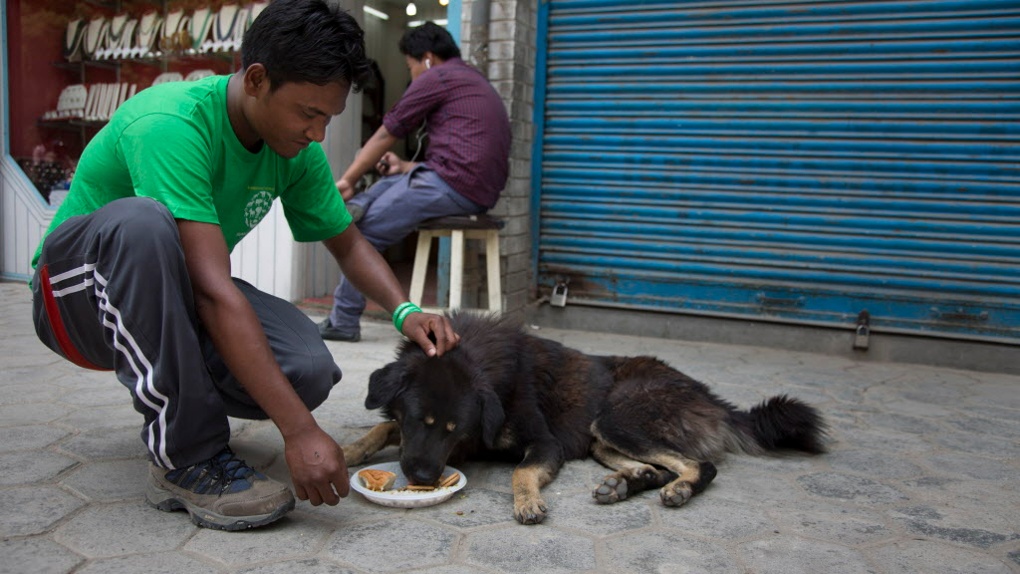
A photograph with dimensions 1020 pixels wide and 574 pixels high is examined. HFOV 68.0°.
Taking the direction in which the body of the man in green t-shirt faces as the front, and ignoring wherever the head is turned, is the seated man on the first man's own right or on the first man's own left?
on the first man's own left

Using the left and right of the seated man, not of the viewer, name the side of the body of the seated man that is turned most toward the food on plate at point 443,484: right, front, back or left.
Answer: left

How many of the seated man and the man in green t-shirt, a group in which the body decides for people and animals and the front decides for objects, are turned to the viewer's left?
1

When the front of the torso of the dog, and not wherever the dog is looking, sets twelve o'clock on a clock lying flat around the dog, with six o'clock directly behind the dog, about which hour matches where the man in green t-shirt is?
The man in green t-shirt is roughly at 12 o'clock from the dog.

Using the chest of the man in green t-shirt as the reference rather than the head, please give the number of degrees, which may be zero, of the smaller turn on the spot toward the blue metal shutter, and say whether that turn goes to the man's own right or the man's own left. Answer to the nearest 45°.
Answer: approximately 90° to the man's own left

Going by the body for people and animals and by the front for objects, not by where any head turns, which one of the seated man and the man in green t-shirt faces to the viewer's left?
the seated man

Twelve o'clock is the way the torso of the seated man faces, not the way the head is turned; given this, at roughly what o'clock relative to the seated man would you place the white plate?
The white plate is roughly at 9 o'clock from the seated man.

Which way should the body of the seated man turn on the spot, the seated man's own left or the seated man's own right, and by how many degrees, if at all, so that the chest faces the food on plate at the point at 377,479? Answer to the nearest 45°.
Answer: approximately 90° to the seated man's own left

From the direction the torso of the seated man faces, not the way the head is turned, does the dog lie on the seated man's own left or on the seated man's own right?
on the seated man's own left

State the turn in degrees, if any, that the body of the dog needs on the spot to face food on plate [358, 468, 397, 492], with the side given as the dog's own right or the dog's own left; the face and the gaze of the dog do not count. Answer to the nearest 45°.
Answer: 0° — it already faces it

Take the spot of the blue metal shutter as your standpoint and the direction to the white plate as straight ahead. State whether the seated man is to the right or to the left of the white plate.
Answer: right

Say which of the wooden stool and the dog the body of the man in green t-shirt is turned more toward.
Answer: the dog

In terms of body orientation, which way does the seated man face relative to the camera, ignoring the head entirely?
to the viewer's left

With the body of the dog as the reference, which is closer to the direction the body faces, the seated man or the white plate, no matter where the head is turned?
the white plate

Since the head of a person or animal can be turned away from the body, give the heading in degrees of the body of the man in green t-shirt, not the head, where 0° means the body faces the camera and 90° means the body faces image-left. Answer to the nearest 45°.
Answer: approximately 315°
